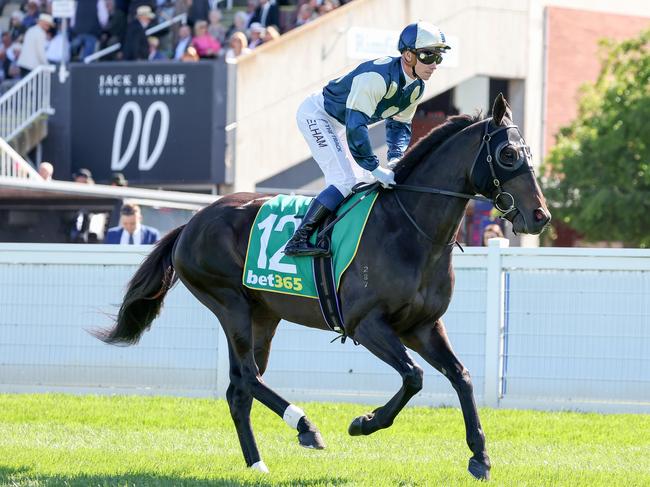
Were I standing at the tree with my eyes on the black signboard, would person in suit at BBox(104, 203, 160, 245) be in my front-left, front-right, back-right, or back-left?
front-left

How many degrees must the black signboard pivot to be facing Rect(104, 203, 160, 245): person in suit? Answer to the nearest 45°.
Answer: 0° — it already faces them

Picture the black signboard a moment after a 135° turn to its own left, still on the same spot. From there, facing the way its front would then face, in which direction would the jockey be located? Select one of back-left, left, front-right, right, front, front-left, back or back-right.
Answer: back-right

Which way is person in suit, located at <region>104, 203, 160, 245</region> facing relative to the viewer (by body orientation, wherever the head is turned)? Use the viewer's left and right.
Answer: facing the viewer

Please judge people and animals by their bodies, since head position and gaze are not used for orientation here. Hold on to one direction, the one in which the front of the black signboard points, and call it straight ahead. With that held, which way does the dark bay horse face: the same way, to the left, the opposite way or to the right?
to the left

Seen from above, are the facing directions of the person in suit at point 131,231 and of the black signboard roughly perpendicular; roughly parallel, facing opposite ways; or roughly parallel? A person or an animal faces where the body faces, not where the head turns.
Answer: roughly parallel

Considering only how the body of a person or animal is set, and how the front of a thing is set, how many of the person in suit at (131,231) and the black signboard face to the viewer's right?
0

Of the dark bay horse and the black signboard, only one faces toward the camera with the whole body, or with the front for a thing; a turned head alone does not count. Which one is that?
the black signboard

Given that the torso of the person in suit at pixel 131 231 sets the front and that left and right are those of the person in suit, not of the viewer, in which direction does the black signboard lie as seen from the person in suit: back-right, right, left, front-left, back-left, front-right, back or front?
back

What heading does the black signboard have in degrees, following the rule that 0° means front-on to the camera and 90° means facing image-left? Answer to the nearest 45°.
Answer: approximately 0°

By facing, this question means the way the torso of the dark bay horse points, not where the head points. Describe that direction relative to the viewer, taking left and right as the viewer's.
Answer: facing to the right of the viewer

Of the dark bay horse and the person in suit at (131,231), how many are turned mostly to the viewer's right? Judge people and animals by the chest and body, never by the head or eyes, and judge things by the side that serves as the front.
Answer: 1

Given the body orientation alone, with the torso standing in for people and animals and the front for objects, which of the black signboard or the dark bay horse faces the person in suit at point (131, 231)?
the black signboard

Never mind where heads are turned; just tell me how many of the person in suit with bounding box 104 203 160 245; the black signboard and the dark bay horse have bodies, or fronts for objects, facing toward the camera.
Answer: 2

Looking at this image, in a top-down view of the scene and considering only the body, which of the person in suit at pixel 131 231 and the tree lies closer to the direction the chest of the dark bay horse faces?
the tree

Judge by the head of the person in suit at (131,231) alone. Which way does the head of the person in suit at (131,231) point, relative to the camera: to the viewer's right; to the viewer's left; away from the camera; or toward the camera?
toward the camera
